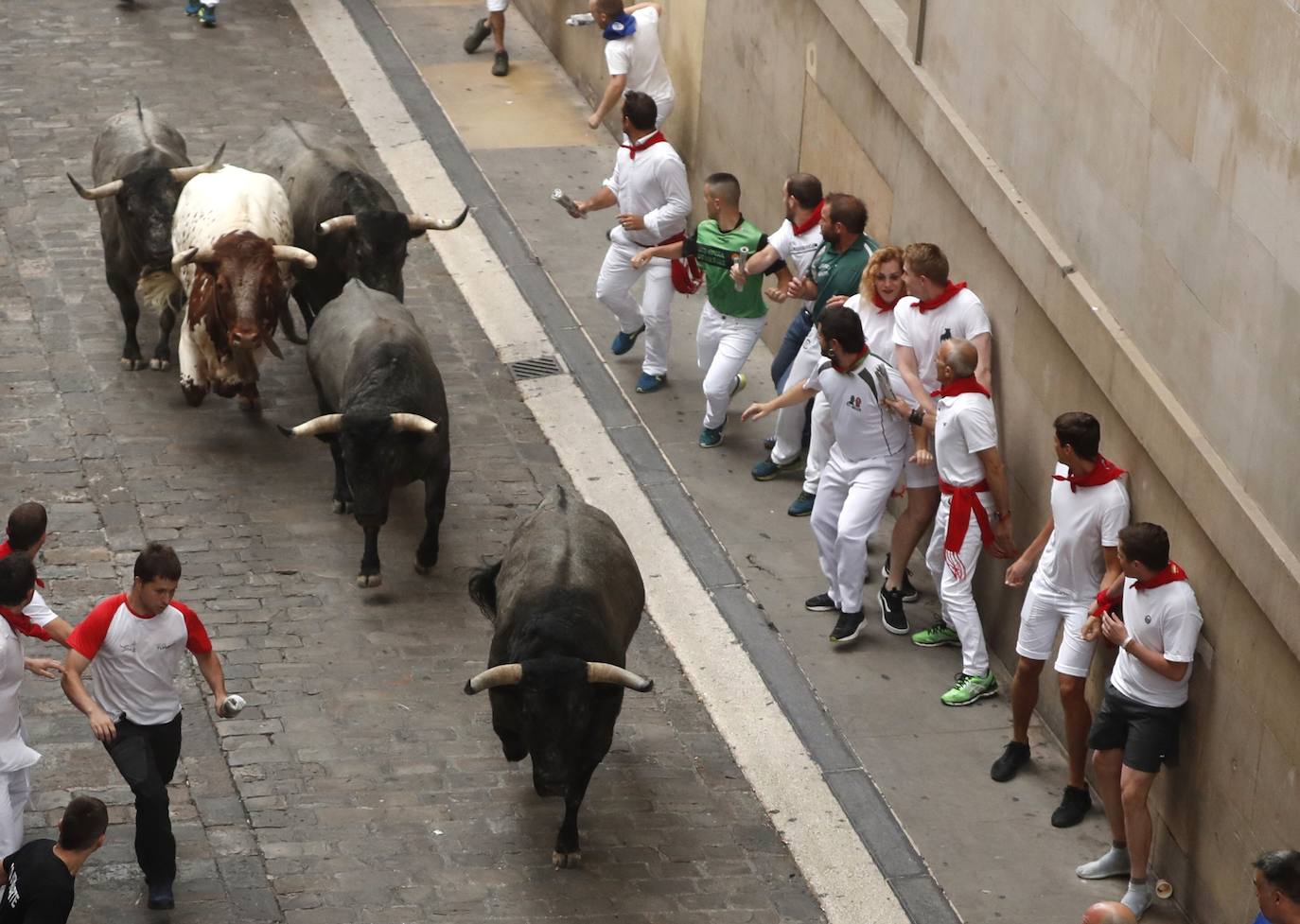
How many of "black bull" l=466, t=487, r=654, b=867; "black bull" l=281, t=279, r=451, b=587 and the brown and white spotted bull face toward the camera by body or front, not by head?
3

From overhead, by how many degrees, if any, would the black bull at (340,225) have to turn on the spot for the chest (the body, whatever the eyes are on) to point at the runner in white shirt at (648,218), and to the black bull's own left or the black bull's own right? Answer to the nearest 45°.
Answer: approximately 45° to the black bull's own left

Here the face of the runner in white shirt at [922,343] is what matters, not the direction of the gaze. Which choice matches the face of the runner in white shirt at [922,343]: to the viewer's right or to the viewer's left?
to the viewer's left

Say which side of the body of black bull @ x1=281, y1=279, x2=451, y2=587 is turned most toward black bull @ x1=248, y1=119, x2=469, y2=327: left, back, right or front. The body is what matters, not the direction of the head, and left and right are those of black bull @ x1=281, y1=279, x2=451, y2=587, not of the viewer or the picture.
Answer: back

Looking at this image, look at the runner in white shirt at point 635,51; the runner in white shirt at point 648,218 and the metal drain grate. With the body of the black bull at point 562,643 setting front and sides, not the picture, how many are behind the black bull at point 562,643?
3

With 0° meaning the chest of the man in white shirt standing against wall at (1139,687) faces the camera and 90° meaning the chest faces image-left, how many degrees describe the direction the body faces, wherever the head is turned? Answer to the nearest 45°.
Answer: approximately 45°

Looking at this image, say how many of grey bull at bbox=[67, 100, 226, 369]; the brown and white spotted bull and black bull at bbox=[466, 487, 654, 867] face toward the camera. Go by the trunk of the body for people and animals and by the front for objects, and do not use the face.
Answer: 3

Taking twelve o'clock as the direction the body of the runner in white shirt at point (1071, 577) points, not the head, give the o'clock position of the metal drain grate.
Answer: The metal drain grate is roughly at 3 o'clock from the runner in white shirt.

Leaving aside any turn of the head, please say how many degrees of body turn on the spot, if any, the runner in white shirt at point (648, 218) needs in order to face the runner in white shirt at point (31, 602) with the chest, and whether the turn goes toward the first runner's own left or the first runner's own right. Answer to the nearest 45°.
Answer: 0° — they already face them

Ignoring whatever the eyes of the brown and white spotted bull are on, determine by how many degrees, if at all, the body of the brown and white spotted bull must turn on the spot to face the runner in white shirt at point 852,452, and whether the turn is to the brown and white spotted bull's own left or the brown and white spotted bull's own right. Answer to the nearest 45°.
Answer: approximately 45° to the brown and white spotted bull's own left

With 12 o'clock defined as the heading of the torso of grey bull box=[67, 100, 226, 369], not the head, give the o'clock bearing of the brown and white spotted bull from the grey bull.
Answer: The brown and white spotted bull is roughly at 11 o'clock from the grey bull.

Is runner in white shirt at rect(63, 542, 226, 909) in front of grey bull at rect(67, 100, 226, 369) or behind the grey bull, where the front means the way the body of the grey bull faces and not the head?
in front

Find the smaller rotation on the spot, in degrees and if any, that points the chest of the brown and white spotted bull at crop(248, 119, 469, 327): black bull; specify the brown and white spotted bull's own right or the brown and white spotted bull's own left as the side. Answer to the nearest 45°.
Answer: approximately 135° to the brown and white spotted bull's own left
